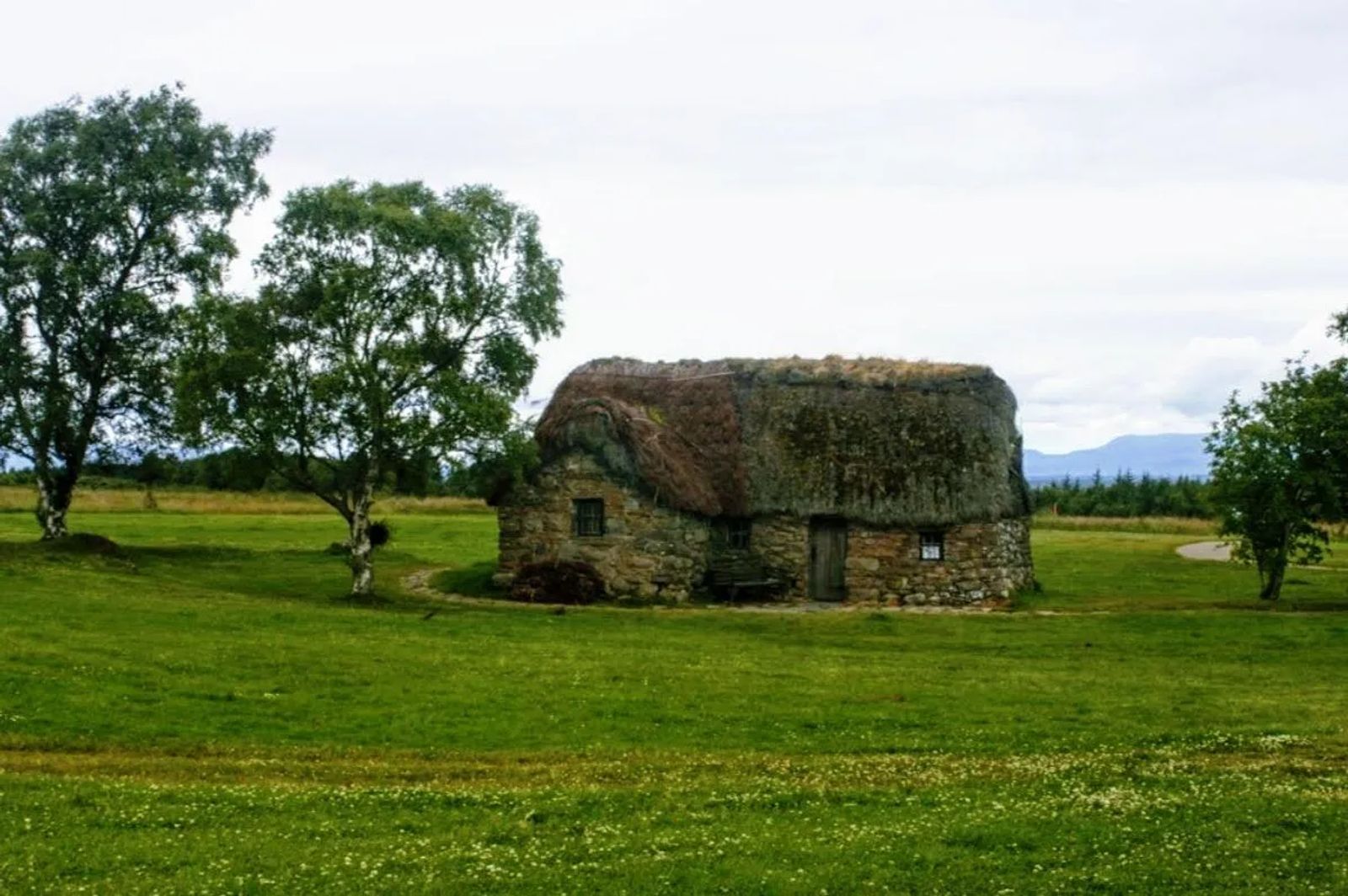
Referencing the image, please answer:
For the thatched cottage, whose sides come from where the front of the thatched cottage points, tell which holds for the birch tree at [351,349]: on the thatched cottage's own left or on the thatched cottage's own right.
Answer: on the thatched cottage's own right

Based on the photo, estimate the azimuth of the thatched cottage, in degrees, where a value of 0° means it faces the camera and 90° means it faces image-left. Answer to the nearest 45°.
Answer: approximately 0°

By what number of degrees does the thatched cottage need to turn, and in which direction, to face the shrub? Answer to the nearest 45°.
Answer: approximately 90° to its right

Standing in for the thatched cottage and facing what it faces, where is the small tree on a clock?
The small tree is roughly at 9 o'clock from the thatched cottage.
